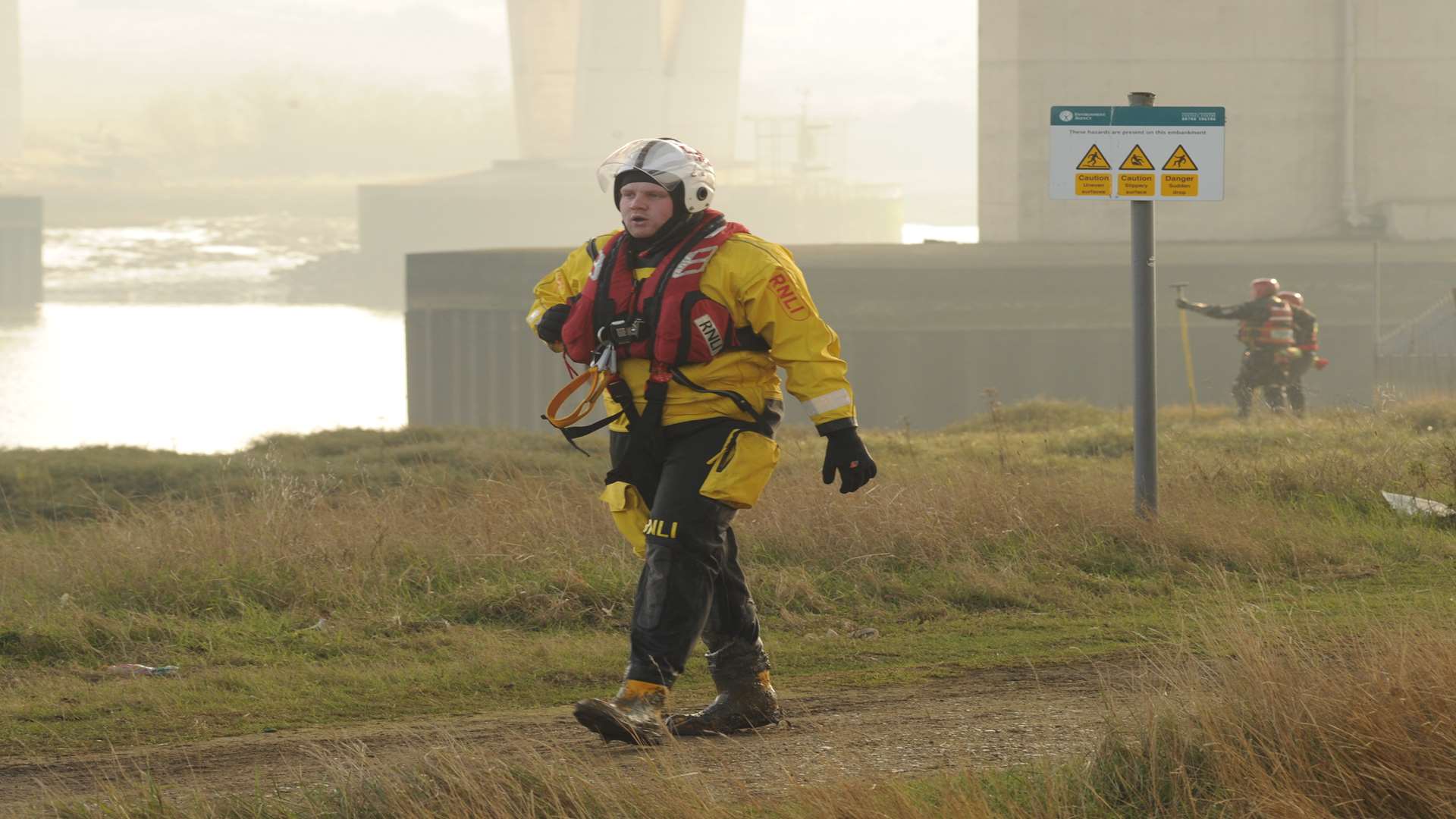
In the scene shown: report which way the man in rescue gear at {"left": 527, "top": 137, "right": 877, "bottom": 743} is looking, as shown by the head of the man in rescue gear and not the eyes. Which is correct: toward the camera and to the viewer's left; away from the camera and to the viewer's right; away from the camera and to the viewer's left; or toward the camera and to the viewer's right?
toward the camera and to the viewer's left

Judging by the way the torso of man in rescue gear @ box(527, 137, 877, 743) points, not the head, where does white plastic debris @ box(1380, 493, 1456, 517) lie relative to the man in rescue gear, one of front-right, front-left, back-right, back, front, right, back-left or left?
back

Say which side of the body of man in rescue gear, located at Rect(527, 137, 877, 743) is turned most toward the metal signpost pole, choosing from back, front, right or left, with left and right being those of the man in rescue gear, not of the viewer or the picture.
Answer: back

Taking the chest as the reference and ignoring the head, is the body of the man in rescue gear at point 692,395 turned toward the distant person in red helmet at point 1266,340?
no

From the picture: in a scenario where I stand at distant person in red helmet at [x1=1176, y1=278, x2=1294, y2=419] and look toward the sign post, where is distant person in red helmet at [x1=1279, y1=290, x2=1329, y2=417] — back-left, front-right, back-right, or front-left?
back-left

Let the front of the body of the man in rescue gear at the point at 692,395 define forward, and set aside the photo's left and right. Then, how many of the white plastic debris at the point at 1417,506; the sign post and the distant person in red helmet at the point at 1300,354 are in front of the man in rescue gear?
0

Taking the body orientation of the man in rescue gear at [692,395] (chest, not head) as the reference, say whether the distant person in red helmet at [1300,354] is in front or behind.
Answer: behind

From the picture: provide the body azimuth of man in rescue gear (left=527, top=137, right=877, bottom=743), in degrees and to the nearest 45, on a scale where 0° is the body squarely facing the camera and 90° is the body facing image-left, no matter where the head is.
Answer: approximately 45°

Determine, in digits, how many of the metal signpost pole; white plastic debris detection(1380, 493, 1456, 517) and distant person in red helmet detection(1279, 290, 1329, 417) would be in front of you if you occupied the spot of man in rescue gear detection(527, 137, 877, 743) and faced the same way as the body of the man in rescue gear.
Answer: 0

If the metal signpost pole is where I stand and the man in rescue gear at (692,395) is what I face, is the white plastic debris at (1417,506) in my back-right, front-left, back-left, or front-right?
back-left

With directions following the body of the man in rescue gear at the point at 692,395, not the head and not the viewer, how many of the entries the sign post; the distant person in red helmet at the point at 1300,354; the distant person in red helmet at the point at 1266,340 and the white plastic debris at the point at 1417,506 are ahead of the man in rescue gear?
0

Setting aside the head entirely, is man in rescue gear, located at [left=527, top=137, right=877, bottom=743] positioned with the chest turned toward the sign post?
no

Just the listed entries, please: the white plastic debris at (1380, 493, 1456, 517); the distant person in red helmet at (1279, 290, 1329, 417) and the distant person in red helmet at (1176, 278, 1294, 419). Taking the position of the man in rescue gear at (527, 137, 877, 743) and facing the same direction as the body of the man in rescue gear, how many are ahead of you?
0
